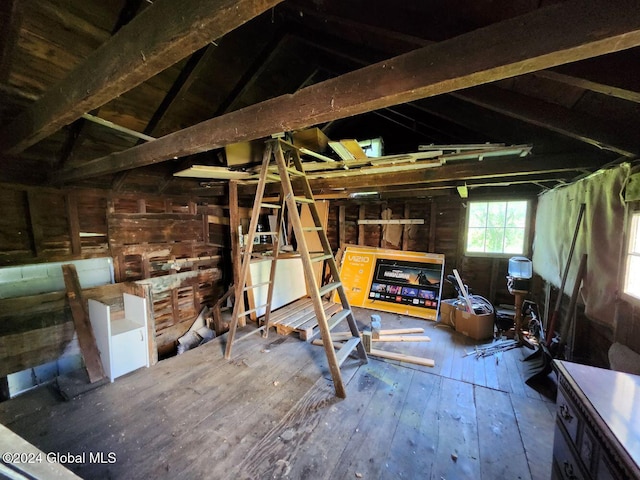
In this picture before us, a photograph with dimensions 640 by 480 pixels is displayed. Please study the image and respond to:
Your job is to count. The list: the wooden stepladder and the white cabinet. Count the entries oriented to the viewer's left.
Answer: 0

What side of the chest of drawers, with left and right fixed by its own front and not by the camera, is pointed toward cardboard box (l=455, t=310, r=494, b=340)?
right

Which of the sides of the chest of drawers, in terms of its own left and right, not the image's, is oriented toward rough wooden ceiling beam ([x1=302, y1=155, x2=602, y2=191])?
right

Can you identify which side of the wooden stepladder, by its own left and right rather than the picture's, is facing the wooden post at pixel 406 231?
left

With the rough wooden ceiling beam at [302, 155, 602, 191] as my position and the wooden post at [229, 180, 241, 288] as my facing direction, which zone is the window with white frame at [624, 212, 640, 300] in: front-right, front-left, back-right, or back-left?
back-left

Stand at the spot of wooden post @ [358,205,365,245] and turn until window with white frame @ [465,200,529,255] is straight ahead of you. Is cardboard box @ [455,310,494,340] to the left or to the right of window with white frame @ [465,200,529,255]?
right

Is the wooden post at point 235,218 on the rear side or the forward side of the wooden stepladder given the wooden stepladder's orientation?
on the rear side

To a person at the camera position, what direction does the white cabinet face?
facing the viewer and to the right of the viewer

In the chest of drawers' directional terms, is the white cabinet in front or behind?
in front

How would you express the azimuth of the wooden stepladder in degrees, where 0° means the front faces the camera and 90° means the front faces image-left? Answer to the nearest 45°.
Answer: approximately 315°

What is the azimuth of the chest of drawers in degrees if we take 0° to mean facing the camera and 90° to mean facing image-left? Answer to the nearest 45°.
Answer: approximately 45°

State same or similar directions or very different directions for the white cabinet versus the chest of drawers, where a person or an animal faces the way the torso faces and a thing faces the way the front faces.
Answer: very different directions

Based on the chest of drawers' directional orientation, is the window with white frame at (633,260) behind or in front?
behind
